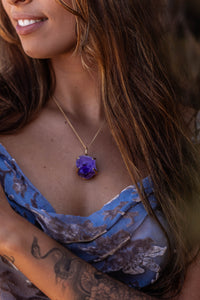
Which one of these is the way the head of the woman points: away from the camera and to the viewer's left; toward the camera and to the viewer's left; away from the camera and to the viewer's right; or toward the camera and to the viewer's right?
toward the camera and to the viewer's left

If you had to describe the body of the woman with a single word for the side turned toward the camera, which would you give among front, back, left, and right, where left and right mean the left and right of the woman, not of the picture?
front
